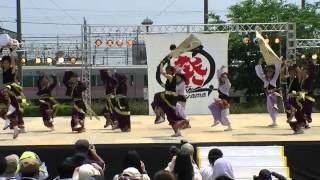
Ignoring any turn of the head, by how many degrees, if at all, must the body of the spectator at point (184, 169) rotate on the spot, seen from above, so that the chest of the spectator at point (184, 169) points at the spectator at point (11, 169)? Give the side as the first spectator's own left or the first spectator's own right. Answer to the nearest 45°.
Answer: approximately 135° to the first spectator's own left

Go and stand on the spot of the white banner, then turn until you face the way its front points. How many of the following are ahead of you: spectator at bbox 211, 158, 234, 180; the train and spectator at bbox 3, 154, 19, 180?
2

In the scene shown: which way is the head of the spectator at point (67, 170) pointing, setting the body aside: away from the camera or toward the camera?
away from the camera

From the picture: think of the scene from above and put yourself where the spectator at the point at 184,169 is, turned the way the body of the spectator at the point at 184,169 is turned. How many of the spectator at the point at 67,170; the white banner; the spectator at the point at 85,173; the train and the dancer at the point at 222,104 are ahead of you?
3

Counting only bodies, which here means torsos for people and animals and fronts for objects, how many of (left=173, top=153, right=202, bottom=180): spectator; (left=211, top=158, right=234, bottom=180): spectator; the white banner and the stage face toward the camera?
2

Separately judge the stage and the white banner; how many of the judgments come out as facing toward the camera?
2

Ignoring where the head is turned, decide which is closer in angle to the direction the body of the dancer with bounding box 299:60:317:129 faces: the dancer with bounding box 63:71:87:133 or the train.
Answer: the dancer

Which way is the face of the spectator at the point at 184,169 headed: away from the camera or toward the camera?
away from the camera

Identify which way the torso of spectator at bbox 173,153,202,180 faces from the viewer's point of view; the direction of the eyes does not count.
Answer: away from the camera

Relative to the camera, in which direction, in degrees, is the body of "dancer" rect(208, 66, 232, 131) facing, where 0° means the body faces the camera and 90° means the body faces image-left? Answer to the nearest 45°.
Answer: approximately 45°

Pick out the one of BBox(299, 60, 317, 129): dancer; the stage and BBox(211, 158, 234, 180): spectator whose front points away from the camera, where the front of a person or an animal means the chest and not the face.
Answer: the spectator

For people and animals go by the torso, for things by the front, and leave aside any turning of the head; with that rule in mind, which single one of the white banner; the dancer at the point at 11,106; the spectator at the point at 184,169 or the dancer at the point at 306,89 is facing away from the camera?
the spectator
